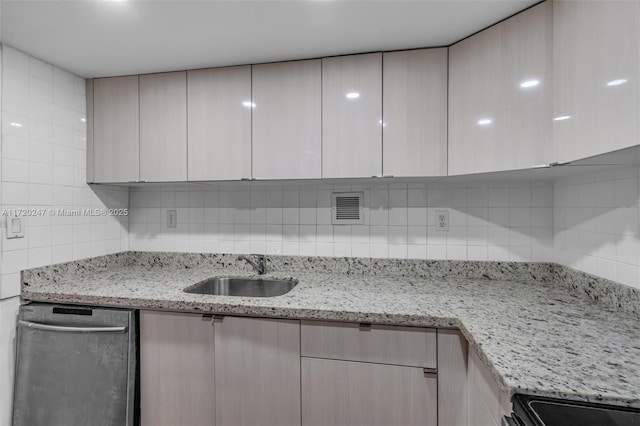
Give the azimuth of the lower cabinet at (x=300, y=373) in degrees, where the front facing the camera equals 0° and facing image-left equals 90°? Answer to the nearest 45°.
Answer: approximately 0°

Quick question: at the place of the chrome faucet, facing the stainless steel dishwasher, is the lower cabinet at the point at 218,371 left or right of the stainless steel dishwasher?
left

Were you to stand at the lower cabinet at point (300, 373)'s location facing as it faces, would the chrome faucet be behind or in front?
behind

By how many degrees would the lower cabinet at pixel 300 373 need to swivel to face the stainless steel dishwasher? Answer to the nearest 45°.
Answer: approximately 90° to its right

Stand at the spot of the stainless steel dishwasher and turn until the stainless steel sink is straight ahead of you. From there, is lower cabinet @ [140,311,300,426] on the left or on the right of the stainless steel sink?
right
